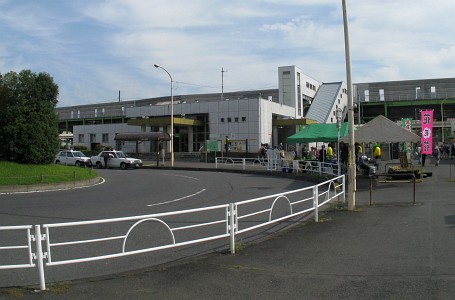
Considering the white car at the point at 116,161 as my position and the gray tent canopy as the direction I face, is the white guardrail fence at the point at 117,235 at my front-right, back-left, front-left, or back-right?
front-right

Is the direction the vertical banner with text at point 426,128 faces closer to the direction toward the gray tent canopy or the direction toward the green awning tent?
the gray tent canopy

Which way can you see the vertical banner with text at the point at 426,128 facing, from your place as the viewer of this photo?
facing the viewer

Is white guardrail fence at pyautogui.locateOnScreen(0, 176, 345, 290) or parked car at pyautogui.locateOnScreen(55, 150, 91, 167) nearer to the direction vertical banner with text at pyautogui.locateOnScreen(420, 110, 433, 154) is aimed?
the white guardrail fence

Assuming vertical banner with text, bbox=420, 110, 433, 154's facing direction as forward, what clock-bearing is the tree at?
The tree is roughly at 2 o'clock from the vertical banner with text.

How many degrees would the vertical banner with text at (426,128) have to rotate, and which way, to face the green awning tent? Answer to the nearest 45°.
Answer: approximately 90° to its right

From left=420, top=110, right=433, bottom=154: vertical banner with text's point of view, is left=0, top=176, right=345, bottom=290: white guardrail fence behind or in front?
in front

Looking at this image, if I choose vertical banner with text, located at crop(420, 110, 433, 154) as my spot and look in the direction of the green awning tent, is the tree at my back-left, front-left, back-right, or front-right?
front-left

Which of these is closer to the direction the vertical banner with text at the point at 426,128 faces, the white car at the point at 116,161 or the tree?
the tree

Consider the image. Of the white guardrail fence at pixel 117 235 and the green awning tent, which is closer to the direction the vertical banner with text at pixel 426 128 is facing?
the white guardrail fence

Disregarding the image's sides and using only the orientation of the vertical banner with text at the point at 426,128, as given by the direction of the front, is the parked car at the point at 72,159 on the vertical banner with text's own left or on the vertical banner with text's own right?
on the vertical banner with text's own right

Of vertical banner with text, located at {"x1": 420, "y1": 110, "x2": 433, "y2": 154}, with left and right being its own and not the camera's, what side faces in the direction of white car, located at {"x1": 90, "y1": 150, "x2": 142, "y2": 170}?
right
